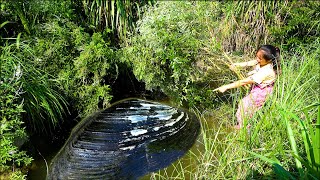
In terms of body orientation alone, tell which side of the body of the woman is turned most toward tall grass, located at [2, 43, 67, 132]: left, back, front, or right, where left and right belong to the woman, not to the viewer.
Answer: front

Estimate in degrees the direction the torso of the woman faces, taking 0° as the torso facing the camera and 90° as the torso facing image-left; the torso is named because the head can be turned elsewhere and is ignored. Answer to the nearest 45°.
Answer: approximately 90°
